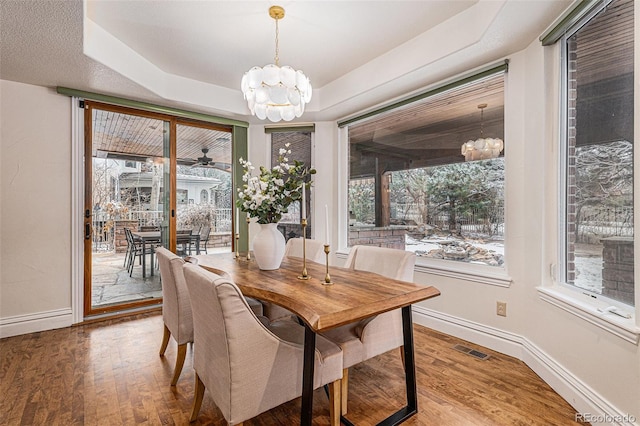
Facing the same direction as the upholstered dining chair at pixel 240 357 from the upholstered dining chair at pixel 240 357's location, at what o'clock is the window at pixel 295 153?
The window is roughly at 11 o'clock from the upholstered dining chair.

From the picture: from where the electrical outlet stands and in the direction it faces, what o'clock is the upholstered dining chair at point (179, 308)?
The upholstered dining chair is roughly at 12 o'clock from the electrical outlet.

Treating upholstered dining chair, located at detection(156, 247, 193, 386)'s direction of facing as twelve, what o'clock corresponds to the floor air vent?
The floor air vent is roughly at 2 o'clock from the upholstered dining chair.

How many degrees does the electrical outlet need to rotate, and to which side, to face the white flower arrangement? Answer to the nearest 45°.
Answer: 0° — it already faces it

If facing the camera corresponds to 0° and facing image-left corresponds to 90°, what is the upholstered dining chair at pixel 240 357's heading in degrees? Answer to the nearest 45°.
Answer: approximately 225°

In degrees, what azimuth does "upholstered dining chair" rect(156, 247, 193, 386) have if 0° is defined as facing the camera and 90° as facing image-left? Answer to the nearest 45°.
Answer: approximately 225°

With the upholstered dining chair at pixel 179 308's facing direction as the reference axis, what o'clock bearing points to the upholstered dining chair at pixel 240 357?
the upholstered dining chair at pixel 240 357 is roughly at 4 o'clock from the upholstered dining chair at pixel 179 308.

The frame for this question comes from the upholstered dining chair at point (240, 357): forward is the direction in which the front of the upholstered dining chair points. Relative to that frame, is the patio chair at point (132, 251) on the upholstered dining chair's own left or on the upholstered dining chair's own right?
on the upholstered dining chair's own left

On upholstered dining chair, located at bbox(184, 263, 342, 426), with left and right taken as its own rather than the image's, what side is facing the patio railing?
left
